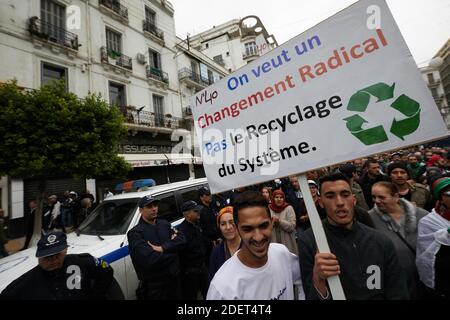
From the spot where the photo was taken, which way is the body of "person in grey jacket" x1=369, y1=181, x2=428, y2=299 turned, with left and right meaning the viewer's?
facing the viewer and to the left of the viewer

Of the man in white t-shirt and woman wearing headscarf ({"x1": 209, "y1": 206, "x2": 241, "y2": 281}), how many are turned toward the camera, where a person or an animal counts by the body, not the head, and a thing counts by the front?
2

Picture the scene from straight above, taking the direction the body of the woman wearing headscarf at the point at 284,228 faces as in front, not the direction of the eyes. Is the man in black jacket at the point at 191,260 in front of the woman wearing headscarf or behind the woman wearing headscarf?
in front

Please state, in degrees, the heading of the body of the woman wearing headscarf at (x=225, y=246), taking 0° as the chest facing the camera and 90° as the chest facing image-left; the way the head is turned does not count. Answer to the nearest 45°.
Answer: approximately 0°

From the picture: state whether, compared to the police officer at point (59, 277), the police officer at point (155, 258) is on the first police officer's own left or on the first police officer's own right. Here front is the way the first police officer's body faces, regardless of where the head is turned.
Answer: on the first police officer's own left

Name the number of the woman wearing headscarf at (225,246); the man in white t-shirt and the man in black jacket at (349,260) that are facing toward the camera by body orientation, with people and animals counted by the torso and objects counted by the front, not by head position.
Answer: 3

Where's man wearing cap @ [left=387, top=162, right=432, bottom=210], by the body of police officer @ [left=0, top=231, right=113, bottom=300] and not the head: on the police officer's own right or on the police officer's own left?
on the police officer's own left

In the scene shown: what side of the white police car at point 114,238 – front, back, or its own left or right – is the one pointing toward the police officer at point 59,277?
front

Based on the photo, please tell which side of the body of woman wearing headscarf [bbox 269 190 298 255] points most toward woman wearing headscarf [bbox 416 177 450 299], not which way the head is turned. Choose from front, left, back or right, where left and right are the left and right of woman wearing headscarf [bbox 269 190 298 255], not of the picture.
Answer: left

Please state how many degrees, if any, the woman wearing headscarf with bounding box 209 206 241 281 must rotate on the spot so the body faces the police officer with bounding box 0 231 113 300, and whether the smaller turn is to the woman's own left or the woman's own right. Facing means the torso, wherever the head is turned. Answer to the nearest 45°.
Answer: approximately 90° to the woman's own right
